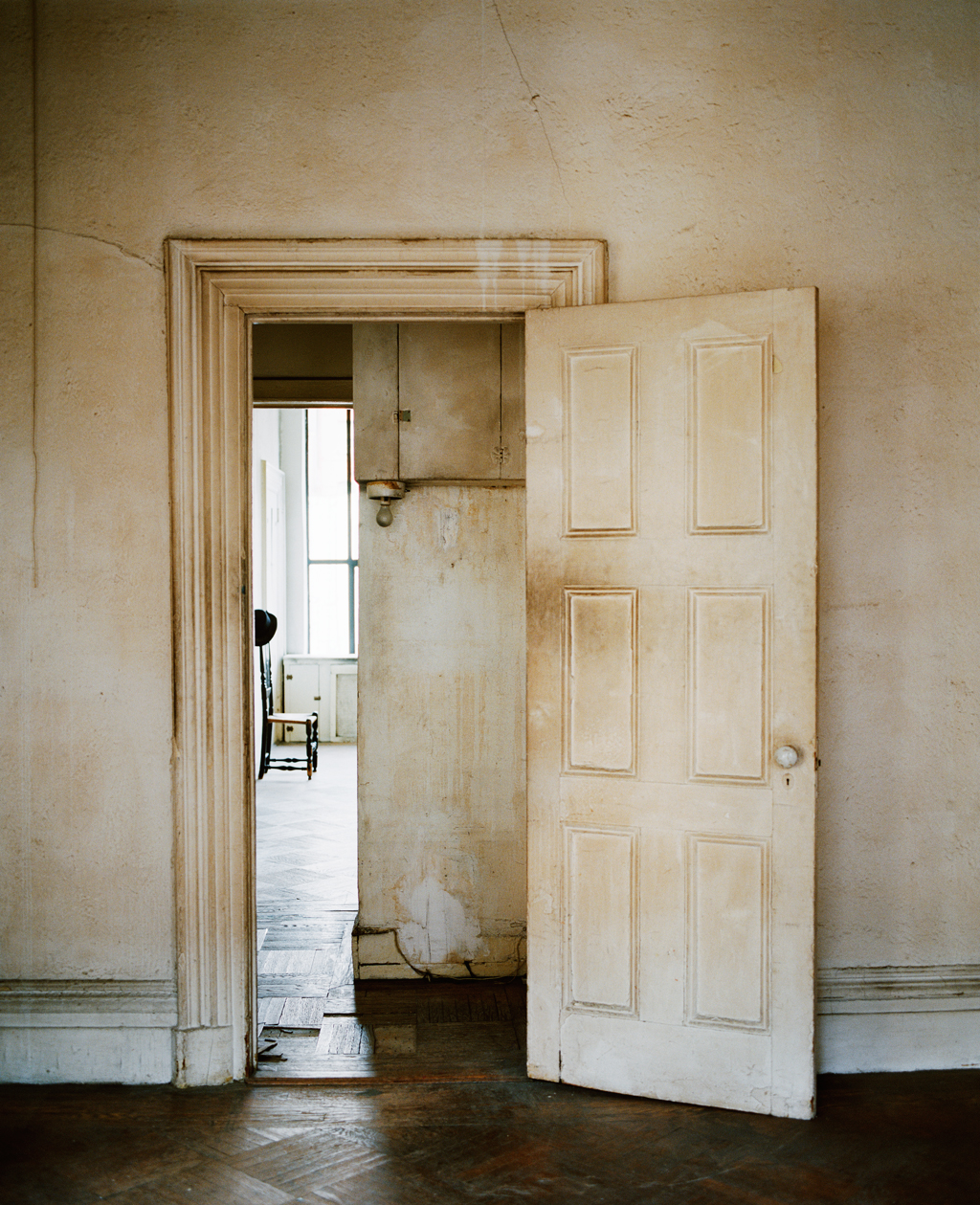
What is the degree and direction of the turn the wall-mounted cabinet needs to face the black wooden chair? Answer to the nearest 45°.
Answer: approximately 180°

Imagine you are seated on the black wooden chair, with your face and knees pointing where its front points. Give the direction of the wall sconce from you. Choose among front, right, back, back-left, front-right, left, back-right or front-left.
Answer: right

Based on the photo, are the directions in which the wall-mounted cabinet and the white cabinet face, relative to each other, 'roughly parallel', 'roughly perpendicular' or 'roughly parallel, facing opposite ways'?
roughly parallel

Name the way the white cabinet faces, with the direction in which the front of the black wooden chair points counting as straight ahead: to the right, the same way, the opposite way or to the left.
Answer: to the right

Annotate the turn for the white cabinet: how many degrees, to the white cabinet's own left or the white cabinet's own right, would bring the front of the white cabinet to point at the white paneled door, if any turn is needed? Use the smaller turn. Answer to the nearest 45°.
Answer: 0° — it already faces it

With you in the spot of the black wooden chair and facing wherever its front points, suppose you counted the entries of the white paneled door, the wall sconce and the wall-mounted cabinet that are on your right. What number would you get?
3

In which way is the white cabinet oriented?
toward the camera

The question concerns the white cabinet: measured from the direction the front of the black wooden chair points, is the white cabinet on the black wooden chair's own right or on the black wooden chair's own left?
on the black wooden chair's own left

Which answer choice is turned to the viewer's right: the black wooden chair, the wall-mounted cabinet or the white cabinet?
the black wooden chair

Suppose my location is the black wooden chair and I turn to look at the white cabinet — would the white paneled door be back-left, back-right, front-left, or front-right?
back-right

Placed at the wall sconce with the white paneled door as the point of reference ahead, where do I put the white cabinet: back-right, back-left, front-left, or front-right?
back-left

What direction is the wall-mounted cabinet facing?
toward the camera

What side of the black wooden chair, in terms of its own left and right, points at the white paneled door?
right

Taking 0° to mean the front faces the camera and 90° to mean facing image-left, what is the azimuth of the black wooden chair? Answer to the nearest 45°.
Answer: approximately 270°
